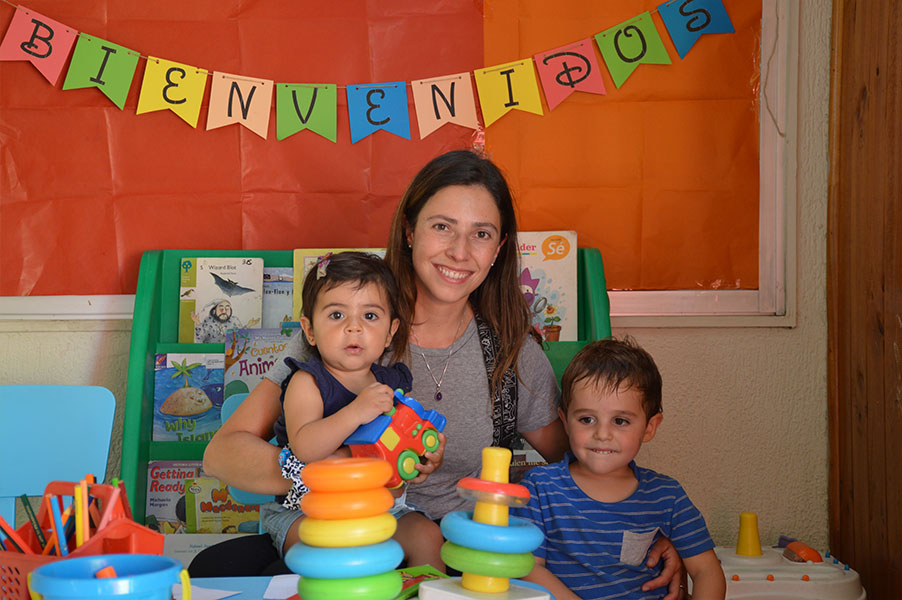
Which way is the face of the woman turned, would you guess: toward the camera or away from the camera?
toward the camera

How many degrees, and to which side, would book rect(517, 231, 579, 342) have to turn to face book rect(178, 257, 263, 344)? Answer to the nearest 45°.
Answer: approximately 90° to its right

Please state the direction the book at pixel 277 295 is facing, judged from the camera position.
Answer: facing the viewer

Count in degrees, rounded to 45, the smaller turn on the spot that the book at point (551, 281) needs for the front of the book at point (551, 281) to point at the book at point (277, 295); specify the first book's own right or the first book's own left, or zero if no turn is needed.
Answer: approximately 90° to the first book's own right

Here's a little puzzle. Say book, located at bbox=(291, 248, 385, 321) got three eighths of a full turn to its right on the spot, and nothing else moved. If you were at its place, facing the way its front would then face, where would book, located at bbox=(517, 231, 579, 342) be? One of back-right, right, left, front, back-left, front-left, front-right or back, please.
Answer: back-right

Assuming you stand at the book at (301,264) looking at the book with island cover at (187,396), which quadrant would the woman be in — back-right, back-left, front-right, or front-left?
back-left

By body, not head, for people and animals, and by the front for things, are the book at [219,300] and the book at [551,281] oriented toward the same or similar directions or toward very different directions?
same or similar directions

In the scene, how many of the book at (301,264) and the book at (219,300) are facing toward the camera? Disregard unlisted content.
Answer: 2

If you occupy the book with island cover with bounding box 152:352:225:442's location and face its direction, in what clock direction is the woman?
The woman is roughly at 11 o'clock from the book with island cover.

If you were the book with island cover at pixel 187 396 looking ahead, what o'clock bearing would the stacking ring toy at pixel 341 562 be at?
The stacking ring toy is roughly at 12 o'clock from the book with island cover.

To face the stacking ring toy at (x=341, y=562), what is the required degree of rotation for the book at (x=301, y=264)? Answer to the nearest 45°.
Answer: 0° — it already faces it

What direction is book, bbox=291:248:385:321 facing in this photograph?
toward the camera
